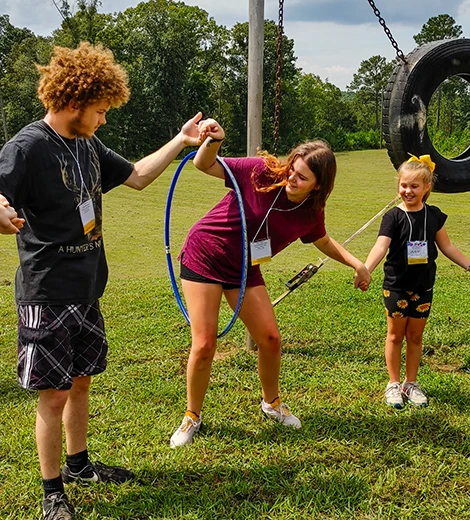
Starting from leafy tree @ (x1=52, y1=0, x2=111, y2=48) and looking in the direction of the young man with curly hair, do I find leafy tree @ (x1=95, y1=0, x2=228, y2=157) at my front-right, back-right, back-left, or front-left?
front-left

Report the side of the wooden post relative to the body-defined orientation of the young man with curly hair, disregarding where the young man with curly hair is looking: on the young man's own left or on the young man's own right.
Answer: on the young man's own left

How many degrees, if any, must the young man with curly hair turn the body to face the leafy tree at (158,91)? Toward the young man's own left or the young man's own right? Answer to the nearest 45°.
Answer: approximately 135° to the young man's own left

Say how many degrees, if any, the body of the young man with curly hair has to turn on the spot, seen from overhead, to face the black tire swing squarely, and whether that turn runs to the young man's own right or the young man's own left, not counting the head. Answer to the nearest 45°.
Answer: approximately 90° to the young man's own left

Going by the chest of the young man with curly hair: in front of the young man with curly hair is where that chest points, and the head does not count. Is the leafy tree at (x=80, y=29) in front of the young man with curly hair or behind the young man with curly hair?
behind

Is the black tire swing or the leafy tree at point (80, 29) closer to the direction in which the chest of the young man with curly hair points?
the black tire swing

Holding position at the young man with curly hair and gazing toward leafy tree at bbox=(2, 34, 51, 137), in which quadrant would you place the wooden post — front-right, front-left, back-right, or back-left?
front-right

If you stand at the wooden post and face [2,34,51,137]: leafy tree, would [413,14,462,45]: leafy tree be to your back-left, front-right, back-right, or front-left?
front-right

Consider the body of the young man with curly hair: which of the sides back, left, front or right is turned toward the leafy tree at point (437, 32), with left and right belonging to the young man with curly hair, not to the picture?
left

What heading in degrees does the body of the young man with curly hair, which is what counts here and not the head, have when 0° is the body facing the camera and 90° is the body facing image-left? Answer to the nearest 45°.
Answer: approximately 315°

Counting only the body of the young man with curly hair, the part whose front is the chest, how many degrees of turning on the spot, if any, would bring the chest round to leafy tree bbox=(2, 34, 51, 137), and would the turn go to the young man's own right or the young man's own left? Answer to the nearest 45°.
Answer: approximately 135° to the young man's own left
